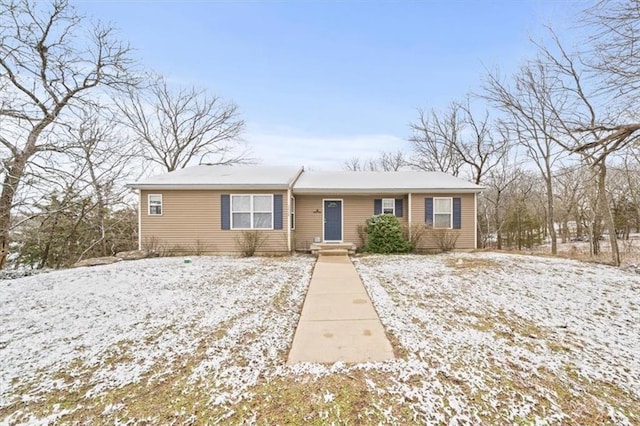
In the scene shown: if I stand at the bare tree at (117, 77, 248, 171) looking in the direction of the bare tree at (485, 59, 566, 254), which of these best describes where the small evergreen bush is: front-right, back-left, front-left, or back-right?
front-right

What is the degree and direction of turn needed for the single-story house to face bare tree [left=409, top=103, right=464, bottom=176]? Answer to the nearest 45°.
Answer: approximately 135° to its left

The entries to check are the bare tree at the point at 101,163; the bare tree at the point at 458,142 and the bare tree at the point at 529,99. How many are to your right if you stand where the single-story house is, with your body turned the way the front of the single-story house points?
1

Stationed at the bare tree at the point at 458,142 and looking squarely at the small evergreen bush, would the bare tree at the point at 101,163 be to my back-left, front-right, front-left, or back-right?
front-right

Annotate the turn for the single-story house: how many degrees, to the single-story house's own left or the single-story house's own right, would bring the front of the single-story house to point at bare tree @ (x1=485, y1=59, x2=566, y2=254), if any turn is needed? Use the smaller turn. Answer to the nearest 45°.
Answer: approximately 90° to the single-story house's own left

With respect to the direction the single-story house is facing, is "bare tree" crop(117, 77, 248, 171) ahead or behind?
behind

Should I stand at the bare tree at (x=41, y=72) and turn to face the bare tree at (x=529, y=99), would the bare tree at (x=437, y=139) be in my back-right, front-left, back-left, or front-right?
front-left

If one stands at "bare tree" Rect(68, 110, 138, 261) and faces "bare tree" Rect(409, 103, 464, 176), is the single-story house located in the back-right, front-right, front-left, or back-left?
front-right

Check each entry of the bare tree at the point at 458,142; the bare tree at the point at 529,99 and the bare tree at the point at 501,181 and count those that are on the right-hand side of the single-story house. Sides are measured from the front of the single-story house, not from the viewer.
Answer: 0

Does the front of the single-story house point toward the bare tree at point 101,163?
no

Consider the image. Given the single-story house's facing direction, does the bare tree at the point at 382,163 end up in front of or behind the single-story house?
behind

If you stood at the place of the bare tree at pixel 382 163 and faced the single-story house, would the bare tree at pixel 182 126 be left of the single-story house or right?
right

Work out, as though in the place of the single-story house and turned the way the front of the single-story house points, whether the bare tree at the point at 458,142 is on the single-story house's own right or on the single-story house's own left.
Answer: on the single-story house's own left

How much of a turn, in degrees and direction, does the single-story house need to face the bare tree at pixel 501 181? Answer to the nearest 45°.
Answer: approximately 135° to its left

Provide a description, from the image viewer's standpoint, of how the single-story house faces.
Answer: facing the viewer

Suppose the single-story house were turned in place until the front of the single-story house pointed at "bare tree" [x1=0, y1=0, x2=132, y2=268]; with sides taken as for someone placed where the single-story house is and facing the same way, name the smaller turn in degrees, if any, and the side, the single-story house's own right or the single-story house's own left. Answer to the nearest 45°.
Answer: approximately 90° to the single-story house's own right
